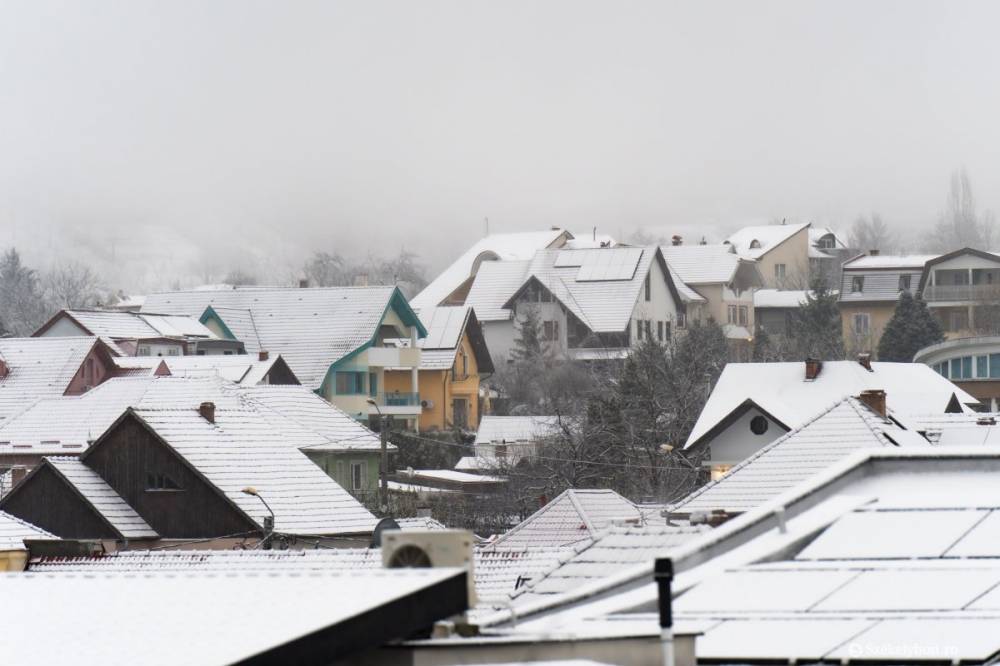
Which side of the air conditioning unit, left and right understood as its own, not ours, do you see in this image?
front
